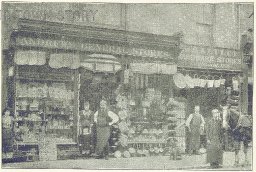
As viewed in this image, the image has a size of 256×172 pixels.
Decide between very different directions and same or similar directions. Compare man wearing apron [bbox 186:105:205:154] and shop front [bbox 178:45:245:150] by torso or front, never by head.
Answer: same or similar directions

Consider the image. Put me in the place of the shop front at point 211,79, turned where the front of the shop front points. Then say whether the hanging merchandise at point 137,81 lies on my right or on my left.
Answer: on my right

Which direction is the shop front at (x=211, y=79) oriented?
toward the camera

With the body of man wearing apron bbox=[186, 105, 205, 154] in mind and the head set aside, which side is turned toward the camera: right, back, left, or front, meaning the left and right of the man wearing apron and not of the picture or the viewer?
front

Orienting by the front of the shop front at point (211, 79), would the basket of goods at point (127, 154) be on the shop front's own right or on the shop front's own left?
on the shop front's own right
